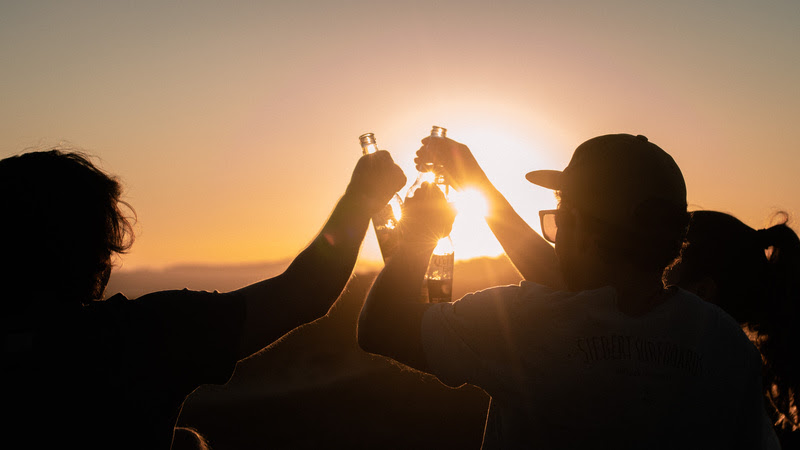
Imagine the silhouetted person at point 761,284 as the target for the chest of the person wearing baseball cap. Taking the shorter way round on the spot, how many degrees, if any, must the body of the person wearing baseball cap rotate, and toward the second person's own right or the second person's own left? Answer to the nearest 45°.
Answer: approximately 90° to the second person's own right

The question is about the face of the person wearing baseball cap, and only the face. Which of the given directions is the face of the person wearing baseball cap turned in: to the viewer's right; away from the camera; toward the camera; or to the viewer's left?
to the viewer's left

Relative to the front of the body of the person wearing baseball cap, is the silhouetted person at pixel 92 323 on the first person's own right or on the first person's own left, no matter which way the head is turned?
on the first person's own left

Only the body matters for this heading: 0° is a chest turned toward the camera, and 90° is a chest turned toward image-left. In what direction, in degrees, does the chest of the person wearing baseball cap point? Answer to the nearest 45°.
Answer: approximately 135°
